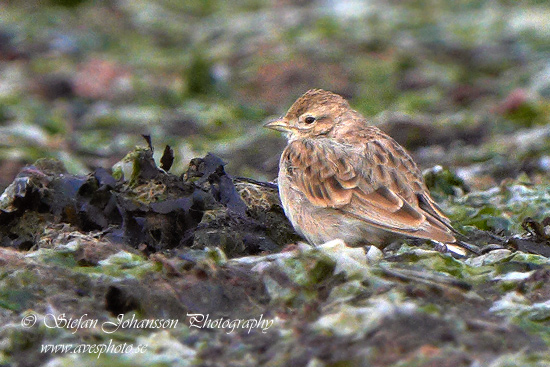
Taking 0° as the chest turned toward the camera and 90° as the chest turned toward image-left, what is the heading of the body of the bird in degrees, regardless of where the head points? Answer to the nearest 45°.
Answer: approximately 90°
